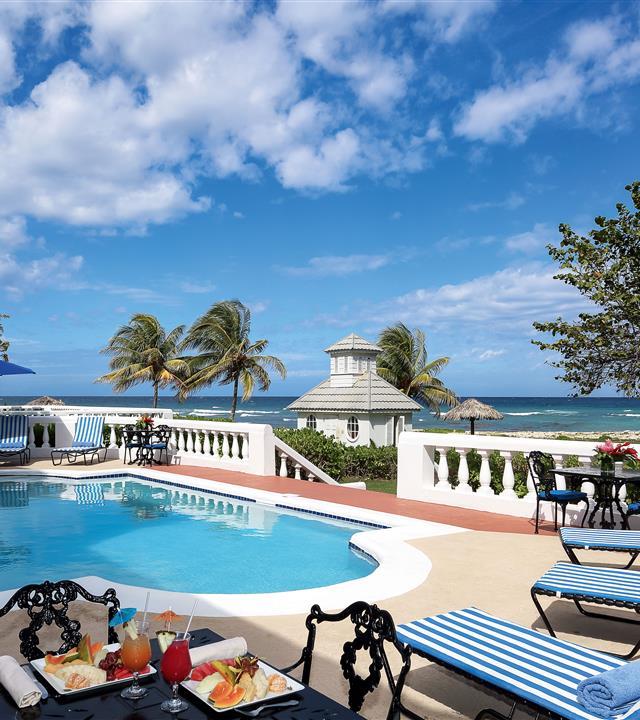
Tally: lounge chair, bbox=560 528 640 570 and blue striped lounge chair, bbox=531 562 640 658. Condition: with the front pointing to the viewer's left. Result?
2

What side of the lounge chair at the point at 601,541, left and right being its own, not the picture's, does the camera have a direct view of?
left

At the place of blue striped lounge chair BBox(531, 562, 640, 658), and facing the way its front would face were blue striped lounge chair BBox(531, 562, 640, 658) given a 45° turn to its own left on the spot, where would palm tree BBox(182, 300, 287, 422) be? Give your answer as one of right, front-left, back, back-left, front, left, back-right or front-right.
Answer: right

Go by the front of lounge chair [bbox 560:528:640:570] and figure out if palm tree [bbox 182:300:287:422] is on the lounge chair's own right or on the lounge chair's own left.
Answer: on the lounge chair's own right

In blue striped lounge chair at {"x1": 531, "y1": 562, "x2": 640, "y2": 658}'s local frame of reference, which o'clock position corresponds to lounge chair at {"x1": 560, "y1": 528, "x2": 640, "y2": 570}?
The lounge chair is roughly at 3 o'clock from the blue striped lounge chair.

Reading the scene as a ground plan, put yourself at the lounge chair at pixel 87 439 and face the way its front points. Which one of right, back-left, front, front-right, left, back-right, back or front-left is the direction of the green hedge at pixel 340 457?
back-left

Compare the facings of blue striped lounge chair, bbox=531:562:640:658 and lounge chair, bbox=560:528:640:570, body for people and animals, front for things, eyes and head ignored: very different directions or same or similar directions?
same or similar directions

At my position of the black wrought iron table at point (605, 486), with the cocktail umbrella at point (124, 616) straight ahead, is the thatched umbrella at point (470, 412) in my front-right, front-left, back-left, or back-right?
back-right

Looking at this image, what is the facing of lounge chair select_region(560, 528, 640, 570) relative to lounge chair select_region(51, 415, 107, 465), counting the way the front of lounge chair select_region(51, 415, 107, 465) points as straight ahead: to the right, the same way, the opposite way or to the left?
to the right

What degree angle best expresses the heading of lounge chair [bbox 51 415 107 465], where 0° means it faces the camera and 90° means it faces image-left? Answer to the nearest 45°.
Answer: approximately 45°

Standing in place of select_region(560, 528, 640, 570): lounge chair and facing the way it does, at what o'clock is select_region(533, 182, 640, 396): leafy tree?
The leafy tree is roughly at 3 o'clock from the lounge chair.

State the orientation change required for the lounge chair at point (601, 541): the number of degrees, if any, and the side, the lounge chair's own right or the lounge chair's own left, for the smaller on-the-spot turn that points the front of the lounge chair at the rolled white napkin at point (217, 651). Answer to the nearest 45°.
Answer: approximately 45° to the lounge chair's own left

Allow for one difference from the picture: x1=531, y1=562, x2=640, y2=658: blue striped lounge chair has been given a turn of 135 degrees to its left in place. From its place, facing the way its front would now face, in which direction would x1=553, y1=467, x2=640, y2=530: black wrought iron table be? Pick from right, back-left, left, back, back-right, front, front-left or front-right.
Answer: back-left

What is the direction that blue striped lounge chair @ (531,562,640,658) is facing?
to the viewer's left

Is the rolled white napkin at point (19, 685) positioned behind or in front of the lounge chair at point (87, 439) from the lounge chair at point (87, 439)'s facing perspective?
in front

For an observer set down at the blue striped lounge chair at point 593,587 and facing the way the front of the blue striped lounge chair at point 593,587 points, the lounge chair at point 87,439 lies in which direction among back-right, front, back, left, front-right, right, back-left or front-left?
front-right

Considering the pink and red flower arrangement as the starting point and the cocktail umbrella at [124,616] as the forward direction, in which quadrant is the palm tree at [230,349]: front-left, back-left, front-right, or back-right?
back-right

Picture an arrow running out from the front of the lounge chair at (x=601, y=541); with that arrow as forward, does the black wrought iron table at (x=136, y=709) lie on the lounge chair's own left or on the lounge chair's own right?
on the lounge chair's own left

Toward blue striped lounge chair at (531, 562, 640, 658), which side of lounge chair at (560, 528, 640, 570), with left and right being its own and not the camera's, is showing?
left

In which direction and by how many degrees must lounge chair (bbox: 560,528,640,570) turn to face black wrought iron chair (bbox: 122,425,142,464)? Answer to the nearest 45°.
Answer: approximately 45° to its right

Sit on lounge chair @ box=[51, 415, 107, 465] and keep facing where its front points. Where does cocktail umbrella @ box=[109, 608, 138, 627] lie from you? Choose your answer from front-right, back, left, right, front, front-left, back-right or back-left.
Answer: front-left

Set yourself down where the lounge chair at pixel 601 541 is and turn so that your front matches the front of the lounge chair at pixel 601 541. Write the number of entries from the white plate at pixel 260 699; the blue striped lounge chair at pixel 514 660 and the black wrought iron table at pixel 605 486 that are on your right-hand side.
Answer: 1

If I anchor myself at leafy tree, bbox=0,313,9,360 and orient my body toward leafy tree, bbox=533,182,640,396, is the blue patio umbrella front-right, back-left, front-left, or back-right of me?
front-right
